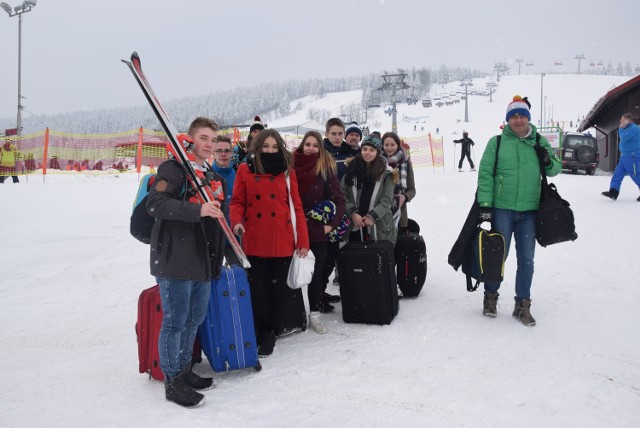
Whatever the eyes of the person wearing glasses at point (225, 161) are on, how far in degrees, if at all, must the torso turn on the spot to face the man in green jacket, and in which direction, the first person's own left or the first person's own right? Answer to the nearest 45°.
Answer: approximately 90° to the first person's own left

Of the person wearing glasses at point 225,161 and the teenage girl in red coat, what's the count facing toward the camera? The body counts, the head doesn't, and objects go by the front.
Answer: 2

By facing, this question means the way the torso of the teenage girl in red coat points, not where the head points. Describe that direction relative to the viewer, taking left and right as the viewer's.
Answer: facing the viewer

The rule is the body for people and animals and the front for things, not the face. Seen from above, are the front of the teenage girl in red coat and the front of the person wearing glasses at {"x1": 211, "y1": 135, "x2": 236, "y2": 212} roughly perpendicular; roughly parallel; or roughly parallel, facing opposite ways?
roughly parallel

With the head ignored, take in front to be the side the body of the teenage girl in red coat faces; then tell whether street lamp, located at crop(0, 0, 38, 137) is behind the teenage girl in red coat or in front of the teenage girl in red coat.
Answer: behind

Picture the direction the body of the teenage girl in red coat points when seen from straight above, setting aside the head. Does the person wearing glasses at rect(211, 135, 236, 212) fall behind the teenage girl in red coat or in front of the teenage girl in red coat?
behind

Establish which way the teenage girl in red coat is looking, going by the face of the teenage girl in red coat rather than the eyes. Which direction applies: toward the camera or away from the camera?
toward the camera

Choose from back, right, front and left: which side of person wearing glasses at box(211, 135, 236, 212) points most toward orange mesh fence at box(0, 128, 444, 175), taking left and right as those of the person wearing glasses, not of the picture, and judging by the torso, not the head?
back

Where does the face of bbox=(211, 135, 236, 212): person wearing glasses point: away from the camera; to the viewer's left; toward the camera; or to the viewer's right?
toward the camera

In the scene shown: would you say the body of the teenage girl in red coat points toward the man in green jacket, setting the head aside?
no
